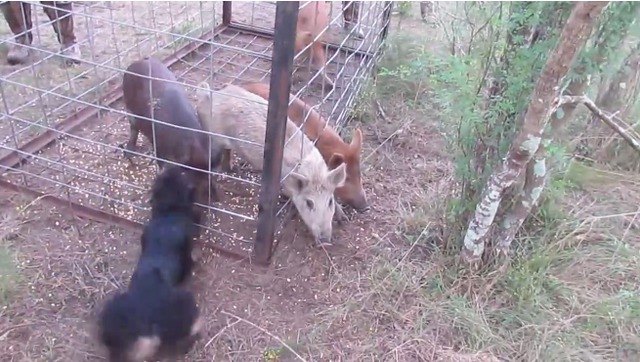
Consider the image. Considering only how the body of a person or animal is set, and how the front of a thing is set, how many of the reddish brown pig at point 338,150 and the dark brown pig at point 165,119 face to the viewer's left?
0

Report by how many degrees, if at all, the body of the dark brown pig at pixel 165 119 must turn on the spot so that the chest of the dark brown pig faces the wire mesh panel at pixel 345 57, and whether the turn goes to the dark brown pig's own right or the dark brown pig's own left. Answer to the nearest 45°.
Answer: approximately 90° to the dark brown pig's own left

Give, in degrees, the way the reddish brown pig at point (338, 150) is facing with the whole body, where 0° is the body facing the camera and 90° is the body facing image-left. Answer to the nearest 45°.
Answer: approximately 315°

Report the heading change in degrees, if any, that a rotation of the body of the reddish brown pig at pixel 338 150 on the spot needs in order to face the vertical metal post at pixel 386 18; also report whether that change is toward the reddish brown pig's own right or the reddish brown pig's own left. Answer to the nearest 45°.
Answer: approximately 135° to the reddish brown pig's own left

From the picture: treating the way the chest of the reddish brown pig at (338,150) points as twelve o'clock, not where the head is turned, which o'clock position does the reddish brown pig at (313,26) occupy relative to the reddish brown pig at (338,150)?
the reddish brown pig at (313,26) is roughly at 7 o'clock from the reddish brown pig at (338,150).

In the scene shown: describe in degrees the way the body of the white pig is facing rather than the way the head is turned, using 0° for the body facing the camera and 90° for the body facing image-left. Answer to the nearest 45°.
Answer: approximately 315°

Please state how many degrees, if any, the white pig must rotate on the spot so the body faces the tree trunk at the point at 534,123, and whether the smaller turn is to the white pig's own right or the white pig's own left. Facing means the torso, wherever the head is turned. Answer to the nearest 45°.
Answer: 0° — it already faces it

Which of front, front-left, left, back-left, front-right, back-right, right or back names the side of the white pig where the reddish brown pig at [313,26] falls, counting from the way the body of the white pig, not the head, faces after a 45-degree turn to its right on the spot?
back

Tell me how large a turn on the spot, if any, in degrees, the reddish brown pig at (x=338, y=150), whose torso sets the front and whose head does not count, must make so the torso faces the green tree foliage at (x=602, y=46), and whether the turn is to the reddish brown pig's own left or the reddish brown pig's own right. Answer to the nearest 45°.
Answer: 0° — it already faces it

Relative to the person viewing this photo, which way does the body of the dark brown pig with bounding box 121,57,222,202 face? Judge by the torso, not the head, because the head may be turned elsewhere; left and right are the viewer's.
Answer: facing the viewer and to the right of the viewer

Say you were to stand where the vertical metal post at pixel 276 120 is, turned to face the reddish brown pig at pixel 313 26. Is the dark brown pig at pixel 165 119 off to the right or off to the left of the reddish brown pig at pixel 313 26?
left

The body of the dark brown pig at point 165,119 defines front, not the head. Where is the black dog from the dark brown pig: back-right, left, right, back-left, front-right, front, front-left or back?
front-right

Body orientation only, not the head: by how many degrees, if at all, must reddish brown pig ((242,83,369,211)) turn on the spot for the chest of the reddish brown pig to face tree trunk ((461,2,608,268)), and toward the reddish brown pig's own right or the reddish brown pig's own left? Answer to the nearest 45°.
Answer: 0° — it already faces it
